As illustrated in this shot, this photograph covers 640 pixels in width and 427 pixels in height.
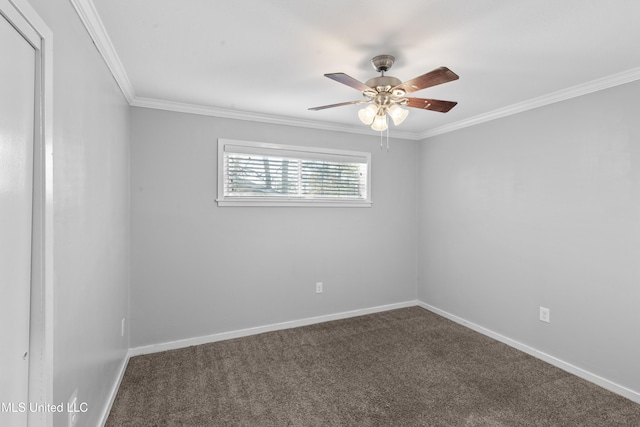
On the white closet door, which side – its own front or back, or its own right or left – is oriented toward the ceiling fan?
front

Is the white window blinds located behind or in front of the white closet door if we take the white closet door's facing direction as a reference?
in front

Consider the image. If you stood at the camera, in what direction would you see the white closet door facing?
facing to the right of the viewer

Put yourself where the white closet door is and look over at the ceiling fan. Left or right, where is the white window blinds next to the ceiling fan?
left

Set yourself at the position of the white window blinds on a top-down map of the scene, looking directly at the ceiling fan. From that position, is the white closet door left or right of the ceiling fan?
right
